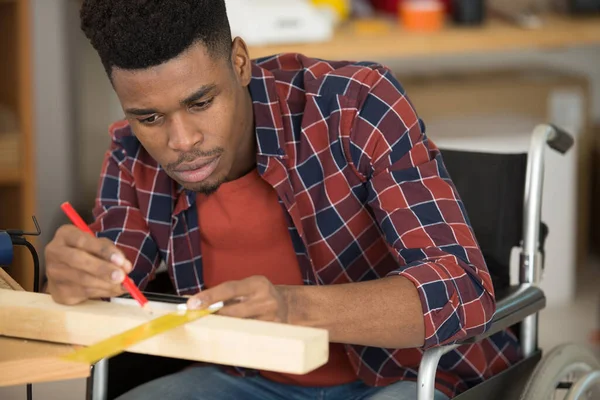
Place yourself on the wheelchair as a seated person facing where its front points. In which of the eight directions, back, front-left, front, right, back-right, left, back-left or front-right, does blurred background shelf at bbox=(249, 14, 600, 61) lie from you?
back-right

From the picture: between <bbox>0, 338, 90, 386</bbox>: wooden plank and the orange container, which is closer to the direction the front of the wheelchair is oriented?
the wooden plank

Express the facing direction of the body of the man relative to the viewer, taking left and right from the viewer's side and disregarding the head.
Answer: facing the viewer and to the left of the viewer

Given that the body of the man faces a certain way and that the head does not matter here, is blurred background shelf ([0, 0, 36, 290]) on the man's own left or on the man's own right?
on the man's own right

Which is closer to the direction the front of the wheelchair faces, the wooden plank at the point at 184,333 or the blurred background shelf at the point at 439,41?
the wooden plank

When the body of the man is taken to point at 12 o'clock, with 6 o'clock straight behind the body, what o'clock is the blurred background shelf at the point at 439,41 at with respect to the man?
The blurred background shelf is roughly at 5 o'clock from the man.

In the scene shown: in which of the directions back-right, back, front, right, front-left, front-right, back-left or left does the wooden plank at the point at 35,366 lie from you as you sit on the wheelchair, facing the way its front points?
front

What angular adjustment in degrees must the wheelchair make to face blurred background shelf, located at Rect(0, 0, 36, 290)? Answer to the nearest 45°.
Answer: approximately 90° to its right

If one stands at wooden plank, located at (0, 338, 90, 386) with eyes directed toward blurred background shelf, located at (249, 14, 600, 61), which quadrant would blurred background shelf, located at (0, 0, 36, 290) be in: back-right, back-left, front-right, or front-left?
front-left

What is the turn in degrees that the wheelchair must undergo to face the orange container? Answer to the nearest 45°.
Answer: approximately 135° to its right
